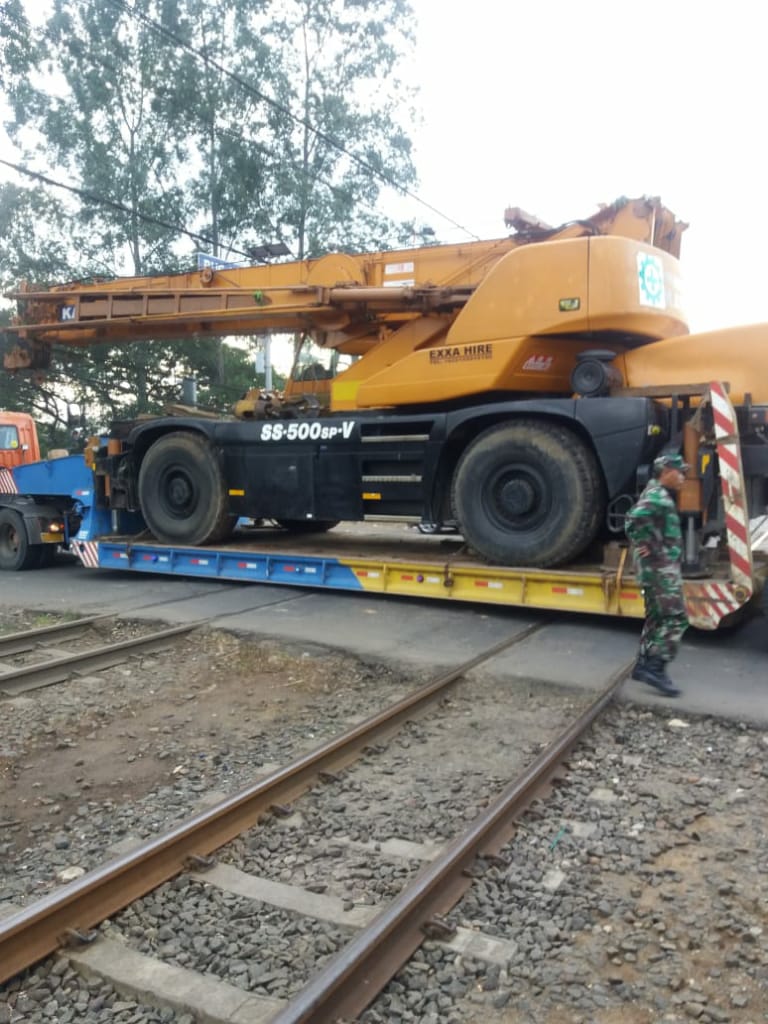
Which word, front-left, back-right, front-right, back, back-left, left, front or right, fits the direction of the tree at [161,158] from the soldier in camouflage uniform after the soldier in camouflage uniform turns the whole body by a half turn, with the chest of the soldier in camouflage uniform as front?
front-right

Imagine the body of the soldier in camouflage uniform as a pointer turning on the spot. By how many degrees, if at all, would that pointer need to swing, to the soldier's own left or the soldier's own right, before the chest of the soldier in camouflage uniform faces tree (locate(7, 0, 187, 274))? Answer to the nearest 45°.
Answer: approximately 135° to the soldier's own left

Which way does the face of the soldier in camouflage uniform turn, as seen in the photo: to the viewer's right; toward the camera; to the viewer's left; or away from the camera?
to the viewer's right

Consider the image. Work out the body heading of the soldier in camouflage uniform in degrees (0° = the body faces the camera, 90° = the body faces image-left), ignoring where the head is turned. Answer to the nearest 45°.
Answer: approximately 270°
